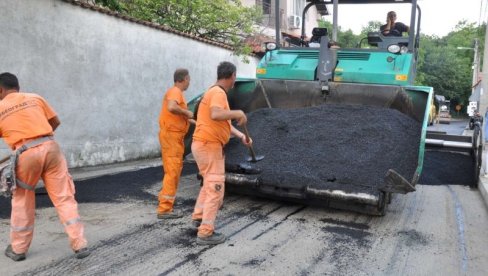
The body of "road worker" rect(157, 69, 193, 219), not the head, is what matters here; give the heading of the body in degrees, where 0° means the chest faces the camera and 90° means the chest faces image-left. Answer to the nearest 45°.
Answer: approximately 270°

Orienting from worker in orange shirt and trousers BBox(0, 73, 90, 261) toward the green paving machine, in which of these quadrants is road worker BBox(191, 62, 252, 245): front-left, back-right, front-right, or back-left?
front-right

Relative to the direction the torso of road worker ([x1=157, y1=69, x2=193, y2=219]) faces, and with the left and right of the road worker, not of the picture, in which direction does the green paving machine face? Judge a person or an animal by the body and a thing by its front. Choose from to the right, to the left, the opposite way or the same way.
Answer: to the right

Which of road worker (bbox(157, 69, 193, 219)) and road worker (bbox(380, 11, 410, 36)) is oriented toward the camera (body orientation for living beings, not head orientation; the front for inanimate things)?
road worker (bbox(380, 11, 410, 36))

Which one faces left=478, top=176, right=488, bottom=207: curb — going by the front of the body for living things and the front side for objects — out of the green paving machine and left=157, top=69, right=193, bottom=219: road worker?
the road worker

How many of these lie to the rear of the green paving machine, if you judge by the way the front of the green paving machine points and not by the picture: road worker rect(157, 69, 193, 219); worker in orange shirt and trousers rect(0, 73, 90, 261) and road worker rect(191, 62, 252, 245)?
0

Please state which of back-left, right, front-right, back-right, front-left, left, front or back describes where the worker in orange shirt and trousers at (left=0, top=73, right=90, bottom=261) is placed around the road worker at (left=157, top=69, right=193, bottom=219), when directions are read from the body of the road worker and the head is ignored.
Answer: back-right

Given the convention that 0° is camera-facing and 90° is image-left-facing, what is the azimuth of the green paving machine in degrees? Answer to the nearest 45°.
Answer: approximately 0°

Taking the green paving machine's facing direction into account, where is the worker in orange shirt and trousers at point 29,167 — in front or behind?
in front

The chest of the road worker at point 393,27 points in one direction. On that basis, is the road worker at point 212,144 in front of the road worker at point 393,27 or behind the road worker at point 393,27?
in front

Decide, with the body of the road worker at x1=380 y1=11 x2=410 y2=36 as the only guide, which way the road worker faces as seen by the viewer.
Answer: toward the camera

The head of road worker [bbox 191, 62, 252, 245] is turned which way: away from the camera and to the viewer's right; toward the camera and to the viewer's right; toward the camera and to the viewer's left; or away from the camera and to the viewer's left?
away from the camera and to the viewer's right

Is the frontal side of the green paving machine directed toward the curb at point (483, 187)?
no

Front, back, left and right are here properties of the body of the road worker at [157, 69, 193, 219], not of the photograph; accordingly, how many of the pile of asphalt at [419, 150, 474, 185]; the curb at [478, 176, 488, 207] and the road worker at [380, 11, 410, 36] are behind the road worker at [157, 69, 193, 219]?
0

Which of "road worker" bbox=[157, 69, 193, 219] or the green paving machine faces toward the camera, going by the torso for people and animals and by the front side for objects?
the green paving machine
